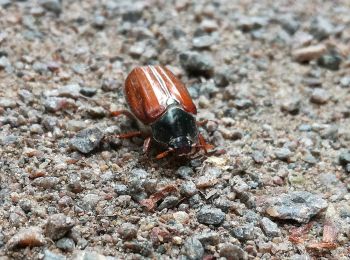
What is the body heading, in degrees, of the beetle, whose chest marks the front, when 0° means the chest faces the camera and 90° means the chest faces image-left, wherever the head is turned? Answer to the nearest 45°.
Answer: approximately 315°

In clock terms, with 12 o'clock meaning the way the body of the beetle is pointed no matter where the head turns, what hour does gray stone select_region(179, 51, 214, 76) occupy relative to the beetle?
The gray stone is roughly at 8 o'clock from the beetle.

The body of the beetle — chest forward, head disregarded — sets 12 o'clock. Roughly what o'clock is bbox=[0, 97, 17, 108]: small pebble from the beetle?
The small pebble is roughly at 5 o'clock from the beetle.

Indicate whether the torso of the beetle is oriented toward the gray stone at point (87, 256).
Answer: no

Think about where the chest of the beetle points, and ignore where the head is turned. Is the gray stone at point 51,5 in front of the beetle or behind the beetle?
behind

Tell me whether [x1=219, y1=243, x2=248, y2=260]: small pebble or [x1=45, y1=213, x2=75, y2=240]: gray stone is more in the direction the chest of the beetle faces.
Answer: the small pebble

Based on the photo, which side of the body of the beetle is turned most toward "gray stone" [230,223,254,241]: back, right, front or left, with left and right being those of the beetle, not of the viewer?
front

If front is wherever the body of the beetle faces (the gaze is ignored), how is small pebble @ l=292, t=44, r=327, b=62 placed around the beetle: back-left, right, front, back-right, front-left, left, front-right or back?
left

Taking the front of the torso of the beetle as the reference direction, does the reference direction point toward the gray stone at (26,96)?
no

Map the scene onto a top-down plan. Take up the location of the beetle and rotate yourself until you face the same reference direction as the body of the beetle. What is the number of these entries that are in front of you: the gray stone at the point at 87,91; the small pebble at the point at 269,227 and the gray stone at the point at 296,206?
2

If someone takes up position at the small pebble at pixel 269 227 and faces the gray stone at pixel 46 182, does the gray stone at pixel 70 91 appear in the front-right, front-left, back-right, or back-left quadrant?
front-right

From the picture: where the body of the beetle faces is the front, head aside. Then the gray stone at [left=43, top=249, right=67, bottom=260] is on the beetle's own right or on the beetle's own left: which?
on the beetle's own right

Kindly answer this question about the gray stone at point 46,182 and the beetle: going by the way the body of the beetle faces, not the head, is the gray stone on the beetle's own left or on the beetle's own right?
on the beetle's own right

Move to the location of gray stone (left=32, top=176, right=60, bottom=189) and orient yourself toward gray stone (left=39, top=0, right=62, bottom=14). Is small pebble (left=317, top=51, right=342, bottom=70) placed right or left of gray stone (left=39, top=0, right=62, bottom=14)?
right

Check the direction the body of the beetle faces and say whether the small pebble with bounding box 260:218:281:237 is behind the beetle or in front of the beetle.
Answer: in front

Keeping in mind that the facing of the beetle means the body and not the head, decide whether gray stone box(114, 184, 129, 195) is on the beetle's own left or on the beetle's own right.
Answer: on the beetle's own right

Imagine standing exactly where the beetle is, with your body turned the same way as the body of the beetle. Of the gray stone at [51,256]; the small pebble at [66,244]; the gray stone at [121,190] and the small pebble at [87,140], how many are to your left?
0

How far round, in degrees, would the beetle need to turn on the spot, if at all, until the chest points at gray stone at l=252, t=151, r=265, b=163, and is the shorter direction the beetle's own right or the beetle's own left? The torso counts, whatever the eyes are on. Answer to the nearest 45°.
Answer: approximately 45° to the beetle's own left

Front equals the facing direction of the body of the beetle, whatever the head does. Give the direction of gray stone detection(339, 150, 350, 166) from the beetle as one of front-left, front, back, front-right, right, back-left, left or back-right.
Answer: front-left

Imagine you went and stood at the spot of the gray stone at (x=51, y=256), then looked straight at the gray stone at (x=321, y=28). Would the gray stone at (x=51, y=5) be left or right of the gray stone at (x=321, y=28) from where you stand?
left
